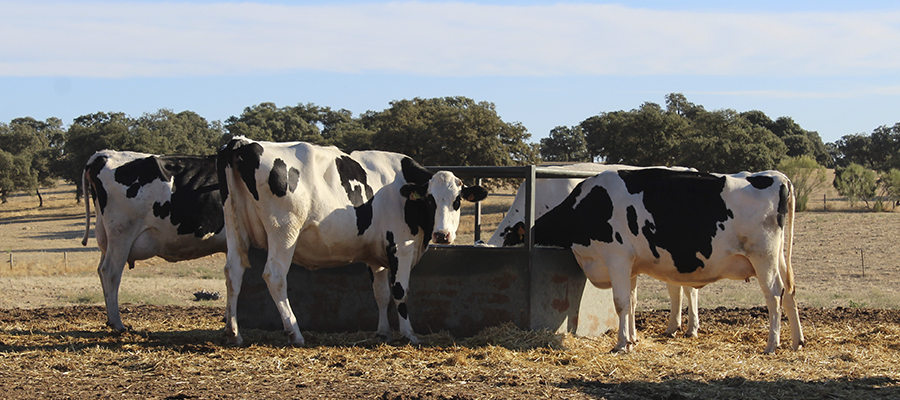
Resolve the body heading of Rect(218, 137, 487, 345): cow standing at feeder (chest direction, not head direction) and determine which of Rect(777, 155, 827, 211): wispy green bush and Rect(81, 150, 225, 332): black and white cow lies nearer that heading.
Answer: the wispy green bush

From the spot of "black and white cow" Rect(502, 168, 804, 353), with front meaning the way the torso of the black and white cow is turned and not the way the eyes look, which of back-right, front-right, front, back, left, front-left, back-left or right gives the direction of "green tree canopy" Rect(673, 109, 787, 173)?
right

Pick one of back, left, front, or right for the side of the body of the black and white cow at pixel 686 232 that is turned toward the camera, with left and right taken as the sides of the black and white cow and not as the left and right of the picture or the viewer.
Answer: left

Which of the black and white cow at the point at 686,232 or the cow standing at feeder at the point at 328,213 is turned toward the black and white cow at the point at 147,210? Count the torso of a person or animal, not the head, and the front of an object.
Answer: the black and white cow at the point at 686,232

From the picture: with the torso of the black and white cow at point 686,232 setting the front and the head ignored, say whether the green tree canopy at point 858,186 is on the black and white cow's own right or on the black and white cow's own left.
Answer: on the black and white cow's own right

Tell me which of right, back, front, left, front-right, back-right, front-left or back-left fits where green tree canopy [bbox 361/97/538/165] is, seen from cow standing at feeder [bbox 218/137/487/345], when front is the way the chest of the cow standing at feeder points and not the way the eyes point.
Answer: left

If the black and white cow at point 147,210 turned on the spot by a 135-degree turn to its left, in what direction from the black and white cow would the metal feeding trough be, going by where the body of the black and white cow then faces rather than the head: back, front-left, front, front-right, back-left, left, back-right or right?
back

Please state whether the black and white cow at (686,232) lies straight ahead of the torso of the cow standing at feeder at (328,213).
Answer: yes

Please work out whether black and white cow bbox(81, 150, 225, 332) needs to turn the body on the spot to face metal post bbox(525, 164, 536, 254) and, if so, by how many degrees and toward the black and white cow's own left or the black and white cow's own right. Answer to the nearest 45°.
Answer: approximately 45° to the black and white cow's own right

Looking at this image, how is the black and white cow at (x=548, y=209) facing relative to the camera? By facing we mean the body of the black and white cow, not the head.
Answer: to the viewer's left

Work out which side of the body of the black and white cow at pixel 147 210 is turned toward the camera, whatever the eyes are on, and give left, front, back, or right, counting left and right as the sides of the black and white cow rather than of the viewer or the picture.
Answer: right

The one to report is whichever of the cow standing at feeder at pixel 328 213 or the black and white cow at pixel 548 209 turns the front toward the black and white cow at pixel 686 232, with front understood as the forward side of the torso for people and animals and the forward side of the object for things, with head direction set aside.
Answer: the cow standing at feeder

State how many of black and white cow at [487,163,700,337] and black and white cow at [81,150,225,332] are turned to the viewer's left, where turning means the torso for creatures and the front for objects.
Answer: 1

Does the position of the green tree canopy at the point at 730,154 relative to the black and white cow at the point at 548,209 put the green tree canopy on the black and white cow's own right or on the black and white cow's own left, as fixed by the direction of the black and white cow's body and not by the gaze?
on the black and white cow's own right

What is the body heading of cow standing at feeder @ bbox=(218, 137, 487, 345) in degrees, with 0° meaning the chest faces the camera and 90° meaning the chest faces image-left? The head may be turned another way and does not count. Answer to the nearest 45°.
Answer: approximately 270°
